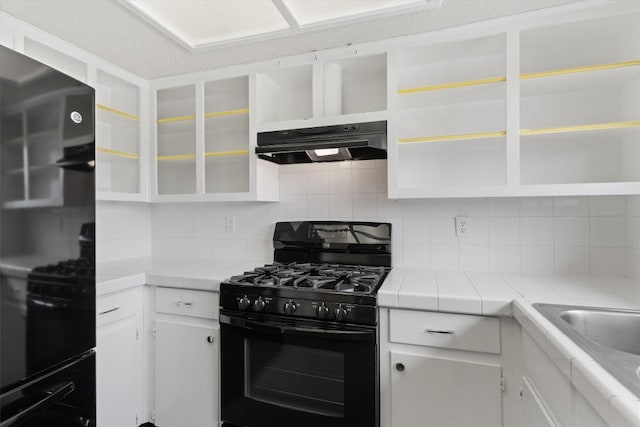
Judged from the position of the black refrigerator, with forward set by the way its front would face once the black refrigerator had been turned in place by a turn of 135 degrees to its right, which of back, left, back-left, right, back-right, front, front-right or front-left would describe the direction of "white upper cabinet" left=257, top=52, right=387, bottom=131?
back

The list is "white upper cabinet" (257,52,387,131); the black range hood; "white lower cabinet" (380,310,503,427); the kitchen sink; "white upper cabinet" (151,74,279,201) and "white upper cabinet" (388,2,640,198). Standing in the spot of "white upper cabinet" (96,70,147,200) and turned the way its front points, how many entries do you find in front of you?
6

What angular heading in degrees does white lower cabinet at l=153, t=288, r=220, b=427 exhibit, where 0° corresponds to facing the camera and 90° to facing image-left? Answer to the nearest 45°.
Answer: approximately 45°

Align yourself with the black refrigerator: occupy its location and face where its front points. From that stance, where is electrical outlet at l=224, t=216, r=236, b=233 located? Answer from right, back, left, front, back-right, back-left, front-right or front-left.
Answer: left

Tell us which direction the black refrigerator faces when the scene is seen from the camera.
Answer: facing the viewer and to the right of the viewer

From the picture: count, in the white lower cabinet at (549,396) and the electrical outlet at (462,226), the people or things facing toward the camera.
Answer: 1

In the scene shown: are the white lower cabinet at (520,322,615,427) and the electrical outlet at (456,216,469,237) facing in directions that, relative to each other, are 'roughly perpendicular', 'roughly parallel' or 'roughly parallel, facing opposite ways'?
roughly perpendicular

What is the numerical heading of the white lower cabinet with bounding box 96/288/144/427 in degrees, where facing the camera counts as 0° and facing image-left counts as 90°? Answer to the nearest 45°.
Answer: approximately 315°

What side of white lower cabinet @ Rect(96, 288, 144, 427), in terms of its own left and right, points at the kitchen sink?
front

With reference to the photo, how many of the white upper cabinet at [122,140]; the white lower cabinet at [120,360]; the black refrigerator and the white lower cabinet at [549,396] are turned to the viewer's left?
1

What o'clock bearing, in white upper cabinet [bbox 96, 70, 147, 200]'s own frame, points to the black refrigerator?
The black refrigerator is roughly at 2 o'clock from the white upper cabinet.

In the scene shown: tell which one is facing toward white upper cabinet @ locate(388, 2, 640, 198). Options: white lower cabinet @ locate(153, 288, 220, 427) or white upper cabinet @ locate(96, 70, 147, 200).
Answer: white upper cabinet @ locate(96, 70, 147, 200)

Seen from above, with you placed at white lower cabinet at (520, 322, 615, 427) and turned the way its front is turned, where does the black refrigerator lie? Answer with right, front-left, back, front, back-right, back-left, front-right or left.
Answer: front-left

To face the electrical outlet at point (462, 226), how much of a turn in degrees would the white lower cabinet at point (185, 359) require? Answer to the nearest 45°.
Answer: approximately 135° to its left

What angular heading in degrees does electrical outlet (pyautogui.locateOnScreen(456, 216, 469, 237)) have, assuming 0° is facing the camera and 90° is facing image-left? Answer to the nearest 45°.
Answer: approximately 0°

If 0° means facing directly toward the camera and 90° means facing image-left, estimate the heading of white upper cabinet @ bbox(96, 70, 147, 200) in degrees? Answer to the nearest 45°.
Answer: approximately 315°
